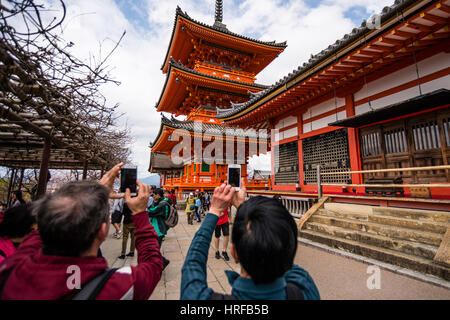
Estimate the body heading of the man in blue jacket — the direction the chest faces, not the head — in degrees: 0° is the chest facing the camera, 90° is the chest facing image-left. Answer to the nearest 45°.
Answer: approximately 135°

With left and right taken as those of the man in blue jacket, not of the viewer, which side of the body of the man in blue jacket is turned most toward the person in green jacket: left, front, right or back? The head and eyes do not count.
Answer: front

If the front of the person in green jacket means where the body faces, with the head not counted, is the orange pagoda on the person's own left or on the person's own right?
on the person's own right

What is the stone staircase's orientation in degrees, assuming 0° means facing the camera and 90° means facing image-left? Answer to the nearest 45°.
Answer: approximately 45°

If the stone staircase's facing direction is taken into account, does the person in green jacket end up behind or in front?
in front

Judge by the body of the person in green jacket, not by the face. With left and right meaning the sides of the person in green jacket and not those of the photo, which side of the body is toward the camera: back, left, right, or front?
left

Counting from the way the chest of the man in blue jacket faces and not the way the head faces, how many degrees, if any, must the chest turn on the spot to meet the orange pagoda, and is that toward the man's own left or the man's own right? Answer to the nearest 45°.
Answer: approximately 45° to the man's own right

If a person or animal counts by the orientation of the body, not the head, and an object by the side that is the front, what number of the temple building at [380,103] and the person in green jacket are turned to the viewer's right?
0

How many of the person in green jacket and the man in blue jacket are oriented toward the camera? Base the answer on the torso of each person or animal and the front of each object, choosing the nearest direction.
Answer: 0

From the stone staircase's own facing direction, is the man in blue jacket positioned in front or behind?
in front

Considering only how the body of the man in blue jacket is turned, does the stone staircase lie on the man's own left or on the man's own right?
on the man's own right

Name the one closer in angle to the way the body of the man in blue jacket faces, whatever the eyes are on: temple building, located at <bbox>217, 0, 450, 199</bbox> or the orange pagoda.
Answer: the orange pagoda
